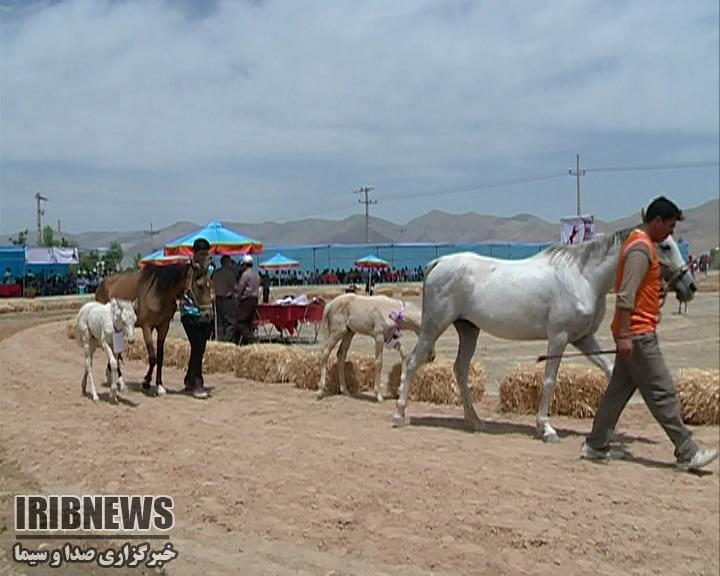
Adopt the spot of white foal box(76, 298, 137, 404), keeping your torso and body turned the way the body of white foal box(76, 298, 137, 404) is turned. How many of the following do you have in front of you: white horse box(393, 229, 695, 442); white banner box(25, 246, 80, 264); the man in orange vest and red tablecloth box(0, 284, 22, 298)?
2

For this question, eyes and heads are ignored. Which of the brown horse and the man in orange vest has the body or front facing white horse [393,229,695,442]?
the brown horse

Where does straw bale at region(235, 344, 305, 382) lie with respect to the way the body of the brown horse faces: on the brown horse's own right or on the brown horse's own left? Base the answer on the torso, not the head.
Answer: on the brown horse's own left

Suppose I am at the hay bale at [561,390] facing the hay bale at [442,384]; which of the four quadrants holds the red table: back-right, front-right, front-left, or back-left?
front-right

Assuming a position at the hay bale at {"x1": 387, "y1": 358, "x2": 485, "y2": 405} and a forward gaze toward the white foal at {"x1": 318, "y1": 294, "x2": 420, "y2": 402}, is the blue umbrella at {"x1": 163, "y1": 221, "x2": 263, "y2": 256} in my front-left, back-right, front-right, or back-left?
front-right

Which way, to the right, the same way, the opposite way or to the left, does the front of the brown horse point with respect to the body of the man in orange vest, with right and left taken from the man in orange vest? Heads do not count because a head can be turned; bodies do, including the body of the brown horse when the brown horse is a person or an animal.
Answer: the same way

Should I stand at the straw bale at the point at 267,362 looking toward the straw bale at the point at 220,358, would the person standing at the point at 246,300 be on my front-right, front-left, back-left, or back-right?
front-right

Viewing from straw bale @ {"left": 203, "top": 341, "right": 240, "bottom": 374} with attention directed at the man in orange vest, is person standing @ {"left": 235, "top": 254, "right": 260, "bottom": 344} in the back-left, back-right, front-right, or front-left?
back-left

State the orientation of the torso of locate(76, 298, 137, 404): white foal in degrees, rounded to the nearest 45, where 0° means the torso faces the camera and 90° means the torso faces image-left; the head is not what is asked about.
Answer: approximately 315°

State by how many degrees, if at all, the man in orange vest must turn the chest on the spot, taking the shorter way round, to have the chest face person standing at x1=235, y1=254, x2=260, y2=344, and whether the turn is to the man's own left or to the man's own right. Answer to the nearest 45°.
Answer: approximately 135° to the man's own left

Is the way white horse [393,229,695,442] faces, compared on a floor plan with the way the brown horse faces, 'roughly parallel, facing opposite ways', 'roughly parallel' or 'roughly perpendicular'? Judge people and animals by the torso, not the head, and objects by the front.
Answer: roughly parallel

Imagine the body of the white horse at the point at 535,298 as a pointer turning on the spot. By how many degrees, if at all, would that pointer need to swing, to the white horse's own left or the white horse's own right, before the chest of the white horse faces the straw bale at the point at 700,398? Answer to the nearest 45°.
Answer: approximately 45° to the white horse's own left

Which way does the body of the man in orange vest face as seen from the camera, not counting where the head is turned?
to the viewer's right

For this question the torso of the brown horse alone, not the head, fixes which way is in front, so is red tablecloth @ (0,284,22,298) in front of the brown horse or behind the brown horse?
behind

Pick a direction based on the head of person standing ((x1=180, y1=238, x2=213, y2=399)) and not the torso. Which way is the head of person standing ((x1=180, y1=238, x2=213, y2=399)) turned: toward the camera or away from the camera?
toward the camera

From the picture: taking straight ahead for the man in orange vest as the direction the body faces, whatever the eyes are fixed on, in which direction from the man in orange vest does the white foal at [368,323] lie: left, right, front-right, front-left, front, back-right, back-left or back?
back-left

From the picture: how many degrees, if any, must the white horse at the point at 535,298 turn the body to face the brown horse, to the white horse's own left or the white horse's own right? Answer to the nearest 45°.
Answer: approximately 180°

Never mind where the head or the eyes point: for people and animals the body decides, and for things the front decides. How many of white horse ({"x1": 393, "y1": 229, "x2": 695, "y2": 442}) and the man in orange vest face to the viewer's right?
2

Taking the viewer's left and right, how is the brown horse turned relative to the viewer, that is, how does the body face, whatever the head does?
facing the viewer and to the right of the viewer

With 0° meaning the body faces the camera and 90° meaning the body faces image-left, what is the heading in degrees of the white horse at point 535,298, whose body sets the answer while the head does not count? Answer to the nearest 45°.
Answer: approximately 270°
